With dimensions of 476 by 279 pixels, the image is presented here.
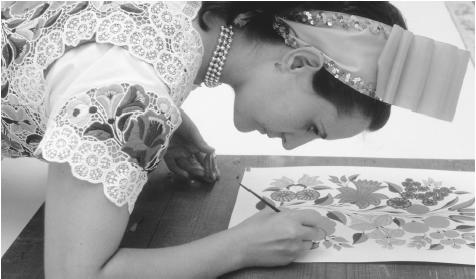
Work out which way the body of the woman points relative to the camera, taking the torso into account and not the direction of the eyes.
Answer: to the viewer's right
